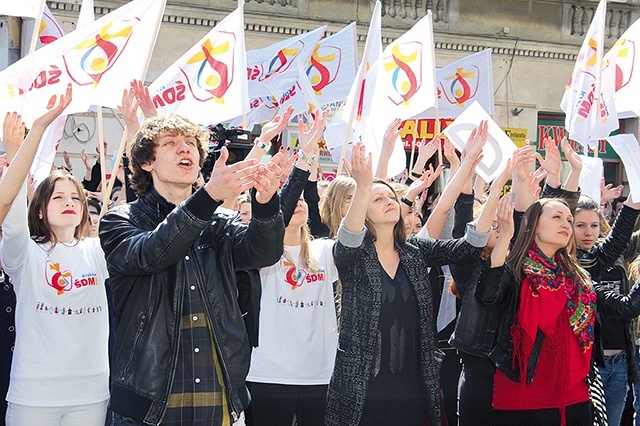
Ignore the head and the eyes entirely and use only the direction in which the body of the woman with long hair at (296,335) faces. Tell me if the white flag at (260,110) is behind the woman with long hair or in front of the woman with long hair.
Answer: behind

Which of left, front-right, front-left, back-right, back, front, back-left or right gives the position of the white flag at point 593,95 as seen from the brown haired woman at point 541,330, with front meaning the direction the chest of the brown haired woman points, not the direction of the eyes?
back-left

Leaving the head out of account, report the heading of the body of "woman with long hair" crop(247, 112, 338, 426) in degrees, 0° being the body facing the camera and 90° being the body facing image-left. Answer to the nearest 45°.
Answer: approximately 0°

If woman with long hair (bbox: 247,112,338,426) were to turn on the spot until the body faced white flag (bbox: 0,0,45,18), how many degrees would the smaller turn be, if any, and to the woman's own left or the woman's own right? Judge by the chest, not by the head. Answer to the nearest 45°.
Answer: approximately 135° to the woman's own right

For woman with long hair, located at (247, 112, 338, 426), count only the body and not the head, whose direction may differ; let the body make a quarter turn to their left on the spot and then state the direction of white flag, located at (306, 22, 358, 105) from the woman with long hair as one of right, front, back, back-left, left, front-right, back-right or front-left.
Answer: left

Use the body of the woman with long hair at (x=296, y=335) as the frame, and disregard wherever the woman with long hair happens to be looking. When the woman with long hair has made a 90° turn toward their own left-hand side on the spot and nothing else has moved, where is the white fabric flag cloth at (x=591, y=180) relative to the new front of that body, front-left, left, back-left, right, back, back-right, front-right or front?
front-left
